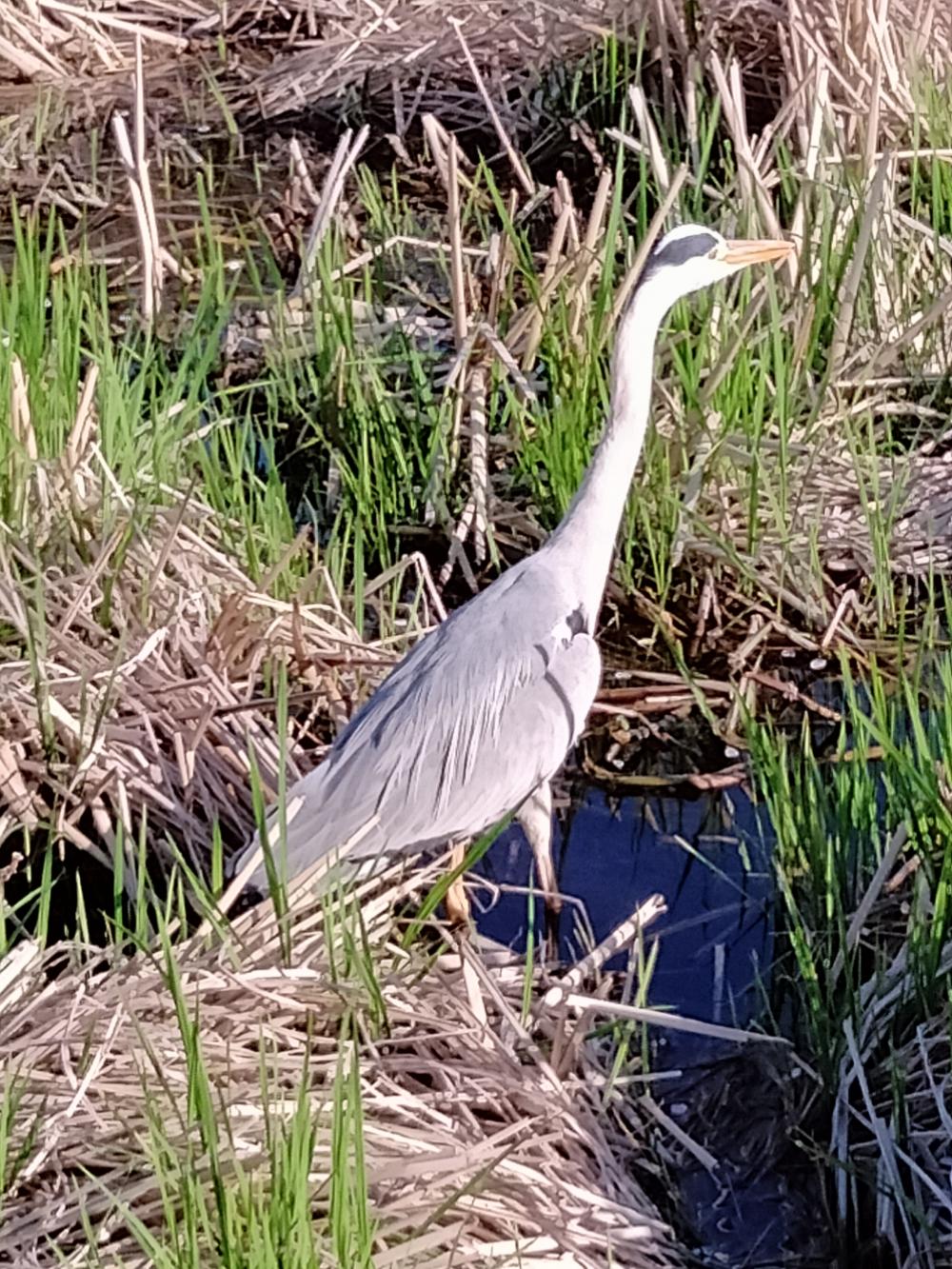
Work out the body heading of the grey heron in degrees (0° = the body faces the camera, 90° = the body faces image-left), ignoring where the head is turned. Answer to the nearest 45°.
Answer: approximately 270°
